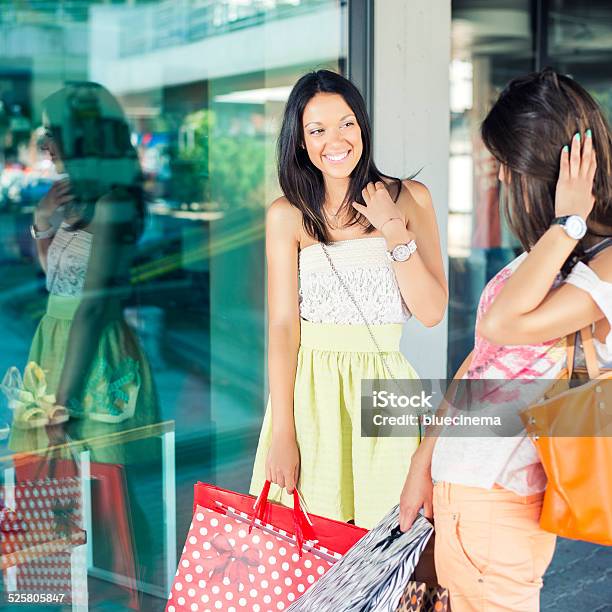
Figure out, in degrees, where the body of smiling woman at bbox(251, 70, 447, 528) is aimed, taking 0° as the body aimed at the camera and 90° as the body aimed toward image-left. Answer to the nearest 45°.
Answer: approximately 0°

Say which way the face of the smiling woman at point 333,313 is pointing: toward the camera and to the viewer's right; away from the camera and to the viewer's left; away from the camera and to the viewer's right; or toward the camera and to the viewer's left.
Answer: toward the camera and to the viewer's right
